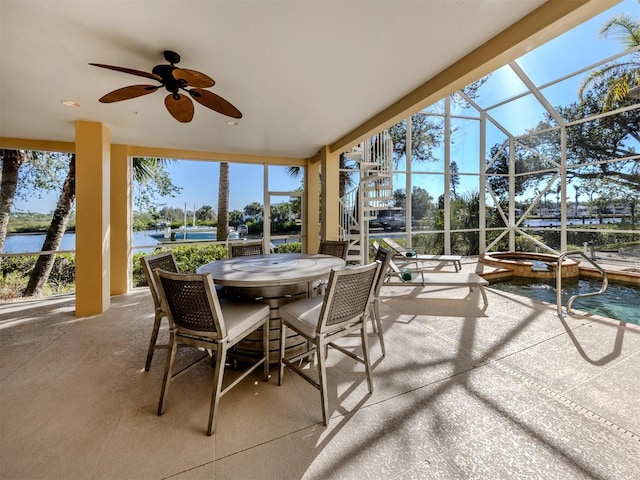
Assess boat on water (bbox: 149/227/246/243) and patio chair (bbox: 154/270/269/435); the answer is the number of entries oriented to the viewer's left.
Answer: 1

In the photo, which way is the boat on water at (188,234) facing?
to the viewer's left

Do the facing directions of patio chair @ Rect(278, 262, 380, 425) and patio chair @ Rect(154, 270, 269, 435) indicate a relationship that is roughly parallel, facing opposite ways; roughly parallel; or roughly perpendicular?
roughly perpendicular

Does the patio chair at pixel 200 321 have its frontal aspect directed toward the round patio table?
yes

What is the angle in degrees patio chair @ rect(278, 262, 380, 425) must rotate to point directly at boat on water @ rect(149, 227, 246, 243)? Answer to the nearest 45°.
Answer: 0° — it already faces it

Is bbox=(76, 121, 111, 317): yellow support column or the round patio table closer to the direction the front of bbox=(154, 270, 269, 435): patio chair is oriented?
the round patio table

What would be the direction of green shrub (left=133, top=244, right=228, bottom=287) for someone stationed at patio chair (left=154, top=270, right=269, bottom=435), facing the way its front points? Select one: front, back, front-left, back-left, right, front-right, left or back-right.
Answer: front-left

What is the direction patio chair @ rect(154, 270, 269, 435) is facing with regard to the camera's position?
facing away from the viewer and to the right of the viewer

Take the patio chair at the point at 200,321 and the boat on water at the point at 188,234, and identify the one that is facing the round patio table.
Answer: the patio chair

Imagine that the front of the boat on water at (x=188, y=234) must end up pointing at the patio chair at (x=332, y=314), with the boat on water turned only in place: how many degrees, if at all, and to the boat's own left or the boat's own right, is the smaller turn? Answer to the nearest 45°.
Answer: approximately 90° to the boat's own left

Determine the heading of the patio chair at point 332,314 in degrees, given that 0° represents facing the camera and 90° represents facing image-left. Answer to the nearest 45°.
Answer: approximately 135°

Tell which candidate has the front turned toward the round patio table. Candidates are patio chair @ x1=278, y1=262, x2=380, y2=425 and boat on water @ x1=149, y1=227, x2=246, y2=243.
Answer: the patio chair

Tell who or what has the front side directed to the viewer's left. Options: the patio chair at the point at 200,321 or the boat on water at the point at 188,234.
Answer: the boat on water

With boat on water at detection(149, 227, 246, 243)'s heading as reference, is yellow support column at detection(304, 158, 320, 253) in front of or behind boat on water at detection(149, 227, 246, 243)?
behind

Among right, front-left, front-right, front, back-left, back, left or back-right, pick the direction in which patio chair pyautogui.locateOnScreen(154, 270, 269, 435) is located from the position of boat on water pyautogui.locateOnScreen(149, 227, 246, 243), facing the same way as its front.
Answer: left
